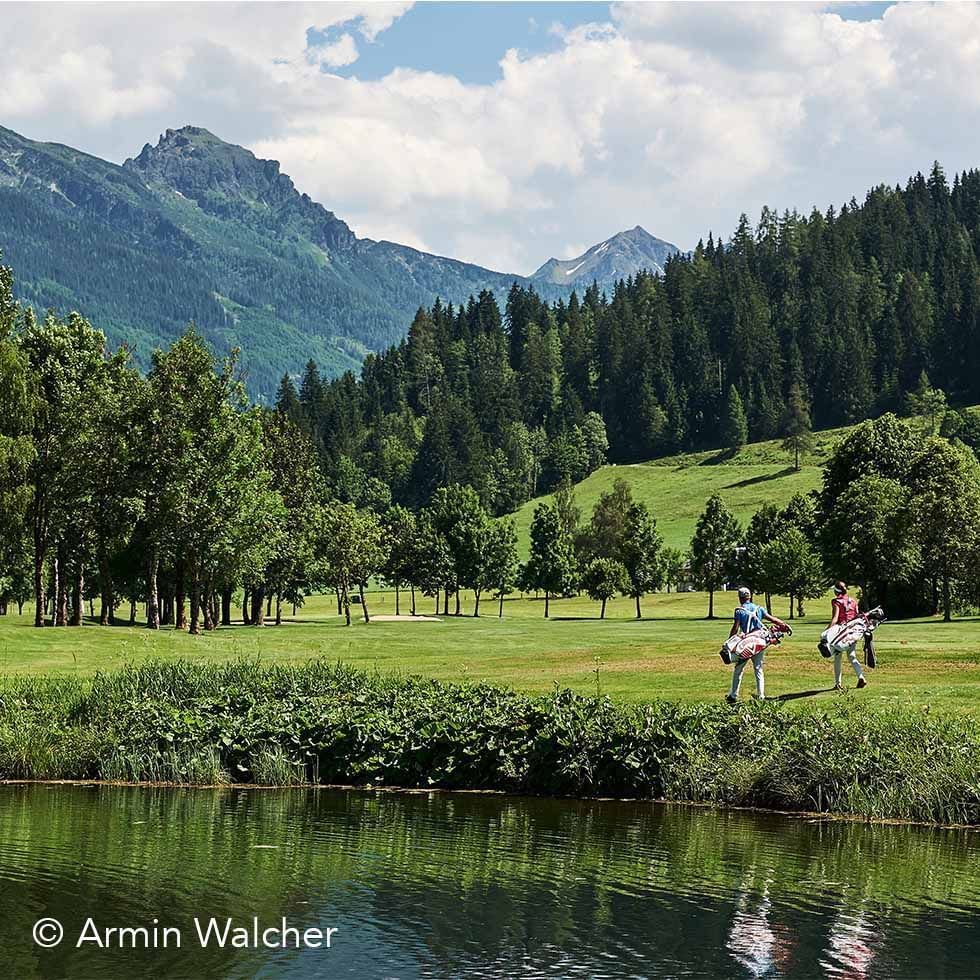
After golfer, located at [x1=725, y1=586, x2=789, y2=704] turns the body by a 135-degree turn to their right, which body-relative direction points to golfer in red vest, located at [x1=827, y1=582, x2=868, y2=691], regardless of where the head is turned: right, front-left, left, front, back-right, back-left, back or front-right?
left

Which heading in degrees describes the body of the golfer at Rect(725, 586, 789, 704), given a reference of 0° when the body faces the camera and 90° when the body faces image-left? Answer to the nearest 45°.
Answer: approximately 180°
